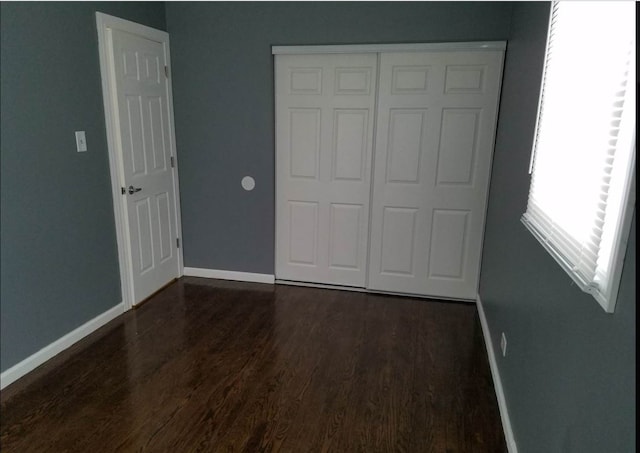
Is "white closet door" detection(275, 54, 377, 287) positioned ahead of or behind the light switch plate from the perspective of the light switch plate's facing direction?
ahead

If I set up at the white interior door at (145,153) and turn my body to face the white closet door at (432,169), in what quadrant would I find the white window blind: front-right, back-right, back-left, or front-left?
front-right

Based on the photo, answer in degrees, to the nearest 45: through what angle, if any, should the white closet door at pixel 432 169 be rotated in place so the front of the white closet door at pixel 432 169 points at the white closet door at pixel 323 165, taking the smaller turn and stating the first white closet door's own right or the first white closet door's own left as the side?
approximately 90° to the first white closet door's own right

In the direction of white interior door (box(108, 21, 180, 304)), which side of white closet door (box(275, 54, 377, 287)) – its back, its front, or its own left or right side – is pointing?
right

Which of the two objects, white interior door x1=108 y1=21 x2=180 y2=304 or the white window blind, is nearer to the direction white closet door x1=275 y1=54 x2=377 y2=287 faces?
the white window blind

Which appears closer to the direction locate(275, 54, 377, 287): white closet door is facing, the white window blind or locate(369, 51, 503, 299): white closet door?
the white window blind

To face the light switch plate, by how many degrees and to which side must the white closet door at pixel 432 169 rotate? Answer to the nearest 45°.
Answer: approximately 45° to its right

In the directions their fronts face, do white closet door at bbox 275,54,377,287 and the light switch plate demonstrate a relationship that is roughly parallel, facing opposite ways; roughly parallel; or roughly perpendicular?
roughly perpendicular

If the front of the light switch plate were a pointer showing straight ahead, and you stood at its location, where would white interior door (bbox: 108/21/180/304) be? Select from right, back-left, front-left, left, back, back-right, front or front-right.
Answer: left

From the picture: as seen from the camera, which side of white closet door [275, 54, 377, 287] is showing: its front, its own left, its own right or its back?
front

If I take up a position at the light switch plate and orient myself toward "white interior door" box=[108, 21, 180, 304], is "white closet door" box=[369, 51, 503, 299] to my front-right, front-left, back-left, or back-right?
front-right

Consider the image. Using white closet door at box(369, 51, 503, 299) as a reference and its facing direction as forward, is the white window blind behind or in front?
in front

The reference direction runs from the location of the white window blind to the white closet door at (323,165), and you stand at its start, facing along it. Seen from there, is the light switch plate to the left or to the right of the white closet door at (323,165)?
left

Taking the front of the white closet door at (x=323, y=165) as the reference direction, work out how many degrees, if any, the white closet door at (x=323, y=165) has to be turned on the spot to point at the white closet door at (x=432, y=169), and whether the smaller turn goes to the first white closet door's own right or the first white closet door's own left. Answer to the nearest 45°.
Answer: approximately 90° to the first white closet door's own left

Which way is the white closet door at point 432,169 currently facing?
toward the camera

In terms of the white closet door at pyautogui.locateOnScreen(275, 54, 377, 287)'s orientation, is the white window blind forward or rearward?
forward

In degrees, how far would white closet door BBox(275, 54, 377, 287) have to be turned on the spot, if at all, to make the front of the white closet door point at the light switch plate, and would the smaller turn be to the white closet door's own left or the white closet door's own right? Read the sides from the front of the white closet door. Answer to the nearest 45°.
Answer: approximately 45° to the white closet door's own right

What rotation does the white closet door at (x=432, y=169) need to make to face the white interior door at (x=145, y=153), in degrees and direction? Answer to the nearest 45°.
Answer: approximately 90° to its right

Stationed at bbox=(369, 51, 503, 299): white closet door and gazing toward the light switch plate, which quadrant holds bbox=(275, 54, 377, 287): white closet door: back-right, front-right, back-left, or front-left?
front-right

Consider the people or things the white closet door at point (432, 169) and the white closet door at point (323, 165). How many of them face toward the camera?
2
